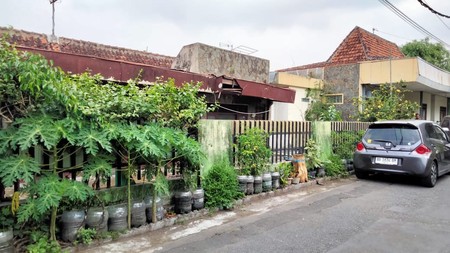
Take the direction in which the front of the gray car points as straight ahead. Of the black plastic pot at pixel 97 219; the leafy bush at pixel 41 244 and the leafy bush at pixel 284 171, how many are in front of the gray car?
0

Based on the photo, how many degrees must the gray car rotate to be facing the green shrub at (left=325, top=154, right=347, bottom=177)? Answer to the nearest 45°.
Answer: approximately 135° to its left

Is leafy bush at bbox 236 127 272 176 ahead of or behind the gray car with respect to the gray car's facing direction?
behind

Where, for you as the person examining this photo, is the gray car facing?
facing away from the viewer and to the right of the viewer

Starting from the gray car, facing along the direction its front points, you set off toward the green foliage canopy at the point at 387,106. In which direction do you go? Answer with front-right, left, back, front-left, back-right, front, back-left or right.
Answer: front-left

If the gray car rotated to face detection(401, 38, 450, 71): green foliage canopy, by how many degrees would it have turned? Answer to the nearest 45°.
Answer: approximately 45° to its left

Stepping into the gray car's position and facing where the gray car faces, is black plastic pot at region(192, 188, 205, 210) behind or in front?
behind

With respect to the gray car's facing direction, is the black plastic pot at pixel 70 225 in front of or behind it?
behind

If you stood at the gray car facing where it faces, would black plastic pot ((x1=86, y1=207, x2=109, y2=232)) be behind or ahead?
behind
